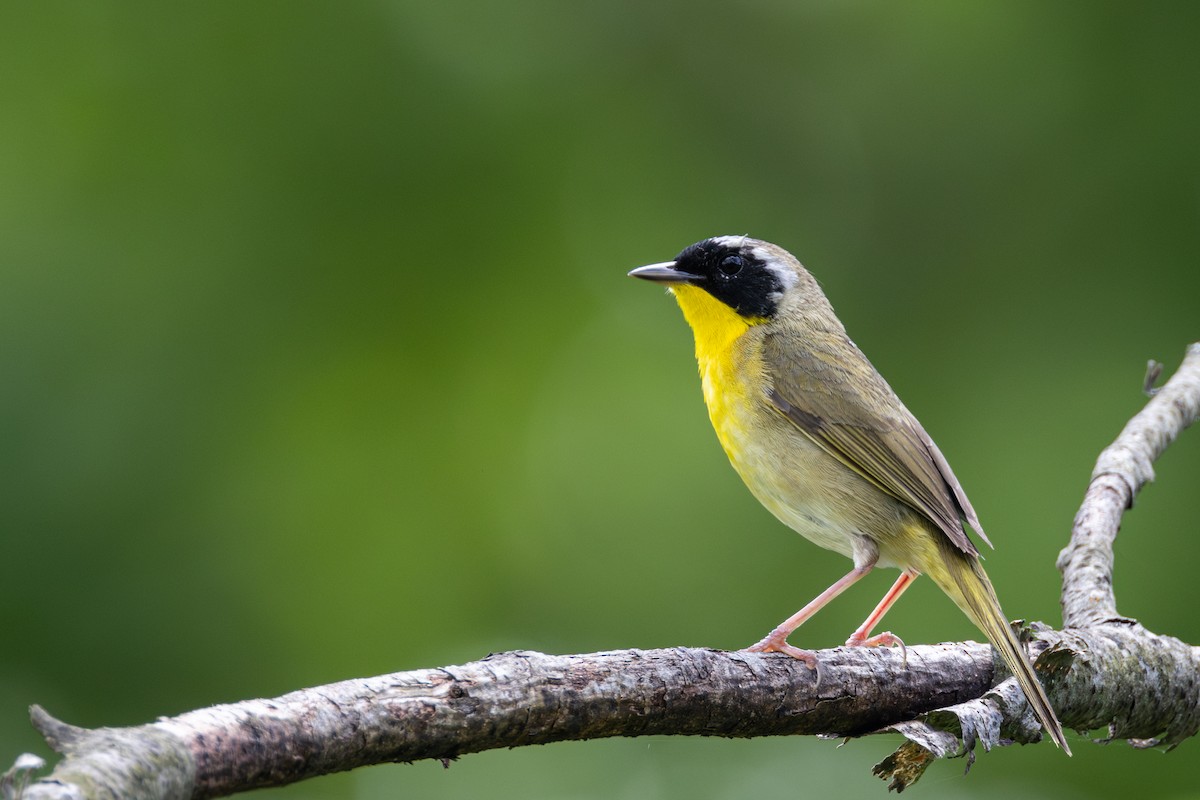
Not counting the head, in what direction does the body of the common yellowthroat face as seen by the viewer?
to the viewer's left
